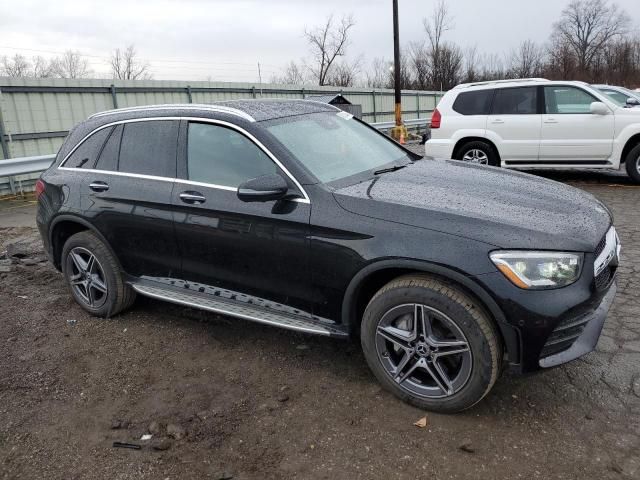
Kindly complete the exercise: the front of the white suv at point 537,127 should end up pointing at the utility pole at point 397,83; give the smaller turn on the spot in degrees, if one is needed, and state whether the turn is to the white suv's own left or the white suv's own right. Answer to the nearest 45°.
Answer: approximately 135° to the white suv's own left

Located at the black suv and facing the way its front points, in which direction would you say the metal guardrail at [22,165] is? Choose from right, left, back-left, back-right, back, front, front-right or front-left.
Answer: back

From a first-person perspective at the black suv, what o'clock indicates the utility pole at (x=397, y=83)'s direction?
The utility pole is roughly at 8 o'clock from the black suv.

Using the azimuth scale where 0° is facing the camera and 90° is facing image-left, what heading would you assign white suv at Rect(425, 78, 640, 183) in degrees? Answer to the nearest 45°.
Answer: approximately 270°

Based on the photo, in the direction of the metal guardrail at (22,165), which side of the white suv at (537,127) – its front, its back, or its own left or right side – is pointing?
back

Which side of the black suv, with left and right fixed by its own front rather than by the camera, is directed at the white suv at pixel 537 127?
left

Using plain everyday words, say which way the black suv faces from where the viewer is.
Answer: facing the viewer and to the right of the viewer

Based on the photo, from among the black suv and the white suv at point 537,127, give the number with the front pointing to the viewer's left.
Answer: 0
